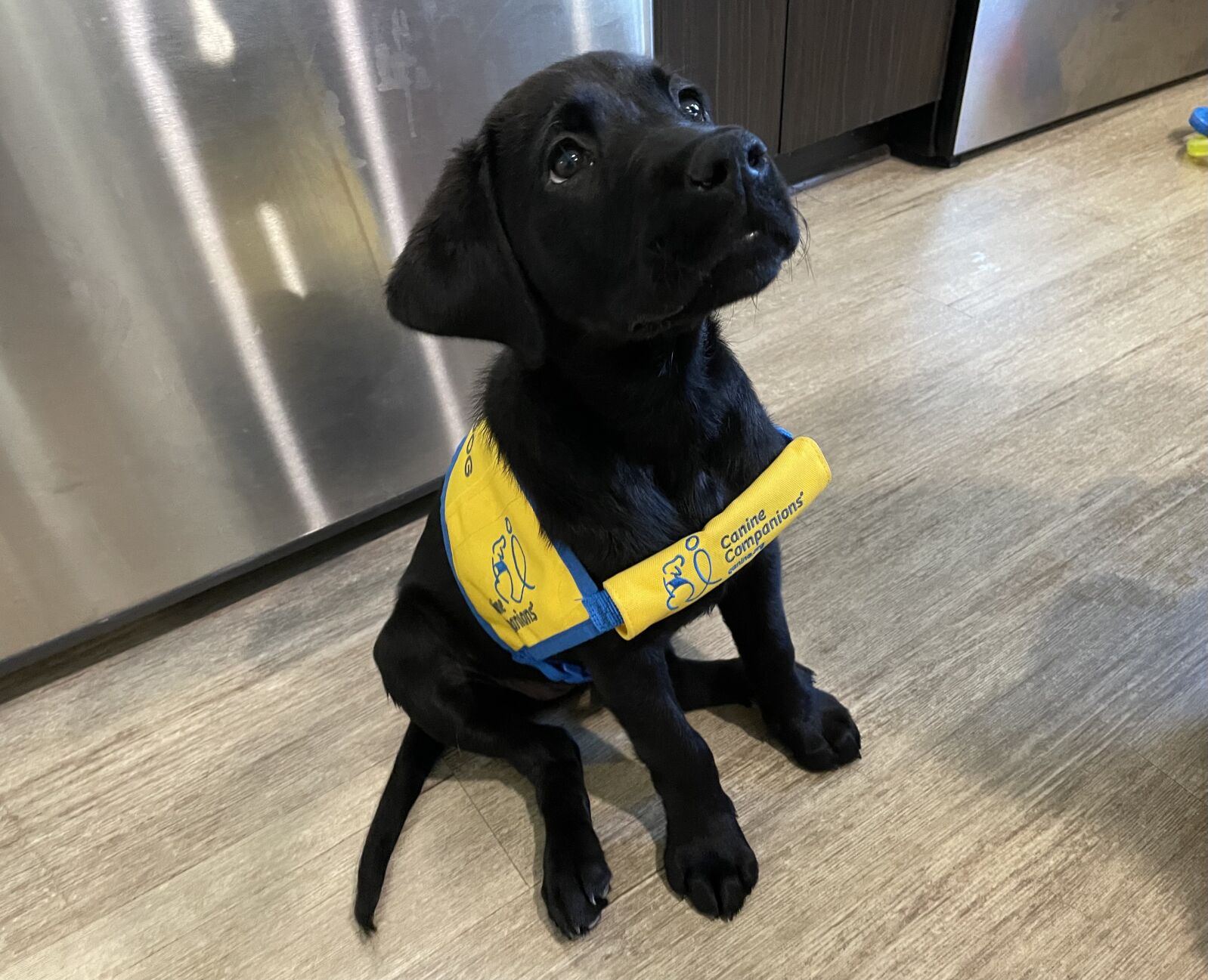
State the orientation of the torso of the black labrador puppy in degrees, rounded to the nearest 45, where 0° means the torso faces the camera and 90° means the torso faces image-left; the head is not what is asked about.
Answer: approximately 315°

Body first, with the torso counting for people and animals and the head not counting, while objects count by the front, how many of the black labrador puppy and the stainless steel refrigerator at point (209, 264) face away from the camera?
0

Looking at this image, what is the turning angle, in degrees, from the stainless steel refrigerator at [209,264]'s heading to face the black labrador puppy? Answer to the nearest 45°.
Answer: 0° — it already faces it

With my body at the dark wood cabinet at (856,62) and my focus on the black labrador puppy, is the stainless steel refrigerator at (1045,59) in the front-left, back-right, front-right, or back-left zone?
back-left

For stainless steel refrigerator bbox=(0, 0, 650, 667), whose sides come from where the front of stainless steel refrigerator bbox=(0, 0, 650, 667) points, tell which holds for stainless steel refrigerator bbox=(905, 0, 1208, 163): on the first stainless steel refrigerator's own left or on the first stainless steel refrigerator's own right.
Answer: on the first stainless steel refrigerator's own left

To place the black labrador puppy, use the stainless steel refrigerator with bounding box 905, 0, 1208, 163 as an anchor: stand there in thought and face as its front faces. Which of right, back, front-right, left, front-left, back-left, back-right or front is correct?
front-right

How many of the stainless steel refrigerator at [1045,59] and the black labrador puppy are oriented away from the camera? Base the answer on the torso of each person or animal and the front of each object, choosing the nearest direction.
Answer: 0

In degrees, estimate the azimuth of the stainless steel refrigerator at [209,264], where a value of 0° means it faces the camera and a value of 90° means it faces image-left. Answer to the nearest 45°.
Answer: approximately 315°

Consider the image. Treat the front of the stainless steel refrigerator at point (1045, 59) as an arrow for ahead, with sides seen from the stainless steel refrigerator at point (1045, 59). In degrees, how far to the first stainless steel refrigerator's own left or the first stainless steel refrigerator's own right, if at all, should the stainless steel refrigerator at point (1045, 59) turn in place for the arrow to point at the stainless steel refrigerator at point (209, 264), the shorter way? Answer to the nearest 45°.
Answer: approximately 90° to the first stainless steel refrigerator's own right

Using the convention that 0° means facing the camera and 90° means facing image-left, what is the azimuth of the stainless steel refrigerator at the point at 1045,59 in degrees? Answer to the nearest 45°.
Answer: approximately 315°

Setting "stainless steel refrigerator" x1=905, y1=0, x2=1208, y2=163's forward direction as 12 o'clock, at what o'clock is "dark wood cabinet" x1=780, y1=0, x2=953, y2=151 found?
The dark wood cabinet is roughly at 3 o'clock from the stainless steel refrigerator.
